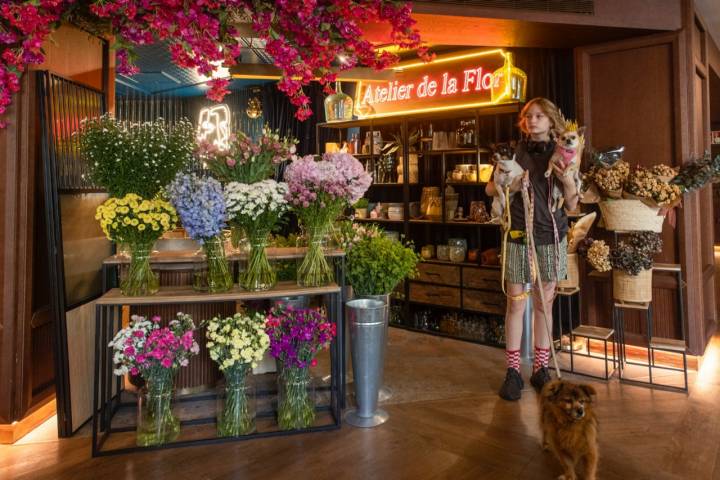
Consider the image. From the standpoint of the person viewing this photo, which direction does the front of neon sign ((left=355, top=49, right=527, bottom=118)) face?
facing the viewer and to the left of the viewer

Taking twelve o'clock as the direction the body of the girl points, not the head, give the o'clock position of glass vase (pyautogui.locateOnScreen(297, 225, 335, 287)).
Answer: The glass vase is roughly at 2 o'clock from the girl.

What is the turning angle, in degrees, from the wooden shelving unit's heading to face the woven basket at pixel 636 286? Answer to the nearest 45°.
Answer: approximately 90° to its left

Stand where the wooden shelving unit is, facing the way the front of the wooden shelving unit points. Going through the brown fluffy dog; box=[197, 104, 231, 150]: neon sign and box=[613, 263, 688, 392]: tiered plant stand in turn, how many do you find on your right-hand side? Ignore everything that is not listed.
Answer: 1

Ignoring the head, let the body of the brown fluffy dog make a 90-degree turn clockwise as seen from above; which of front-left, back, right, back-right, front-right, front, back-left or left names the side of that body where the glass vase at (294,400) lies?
front-right

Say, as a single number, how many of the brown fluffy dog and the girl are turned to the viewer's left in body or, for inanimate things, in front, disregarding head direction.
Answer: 0

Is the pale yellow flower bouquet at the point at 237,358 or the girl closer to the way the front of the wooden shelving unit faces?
the pale yellow flower bouquet

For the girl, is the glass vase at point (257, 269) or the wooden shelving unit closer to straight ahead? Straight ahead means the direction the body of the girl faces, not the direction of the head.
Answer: the glass vase

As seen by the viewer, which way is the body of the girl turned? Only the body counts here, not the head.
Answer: toward the camera

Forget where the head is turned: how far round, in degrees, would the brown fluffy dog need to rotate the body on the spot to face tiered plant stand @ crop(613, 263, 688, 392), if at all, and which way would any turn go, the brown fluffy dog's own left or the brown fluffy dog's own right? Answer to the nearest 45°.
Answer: approximately 135° to the brown fluffy dog's own left

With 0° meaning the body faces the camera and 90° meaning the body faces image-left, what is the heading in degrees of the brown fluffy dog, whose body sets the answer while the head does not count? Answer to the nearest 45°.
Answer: approximately 315°
